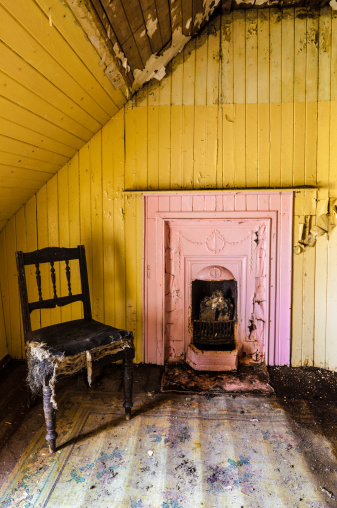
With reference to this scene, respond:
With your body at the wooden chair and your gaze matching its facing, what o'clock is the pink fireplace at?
The pink fireplace is roughly at 10 o'clock from the wooden chair.

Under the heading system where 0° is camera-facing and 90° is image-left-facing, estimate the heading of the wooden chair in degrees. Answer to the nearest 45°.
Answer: approximately 315°

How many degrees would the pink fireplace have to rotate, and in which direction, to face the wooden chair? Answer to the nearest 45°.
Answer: approximately 45° to its right

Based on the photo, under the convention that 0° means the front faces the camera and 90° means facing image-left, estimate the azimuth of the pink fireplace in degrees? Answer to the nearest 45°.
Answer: approximately 0°
